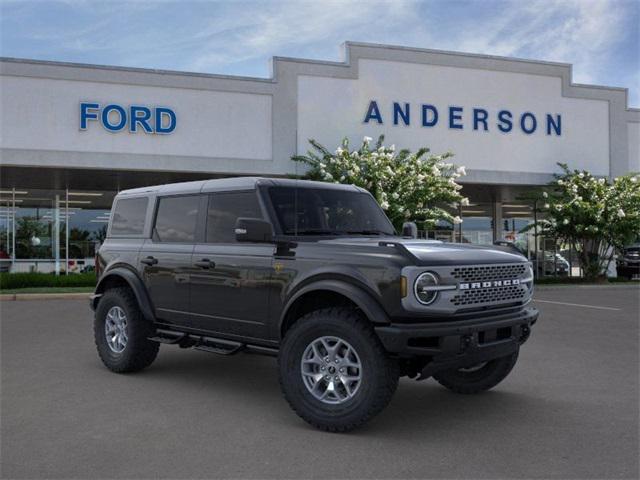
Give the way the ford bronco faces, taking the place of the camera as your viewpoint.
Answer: facing the viewer and to the right of the viewer

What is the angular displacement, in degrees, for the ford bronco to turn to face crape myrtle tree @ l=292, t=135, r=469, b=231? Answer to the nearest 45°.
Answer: approximately 135° to its left

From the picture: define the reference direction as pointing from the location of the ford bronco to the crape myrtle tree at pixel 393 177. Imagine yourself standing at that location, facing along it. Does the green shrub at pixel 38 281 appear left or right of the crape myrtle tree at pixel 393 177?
left

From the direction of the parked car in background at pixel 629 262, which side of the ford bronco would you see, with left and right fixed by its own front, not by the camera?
left

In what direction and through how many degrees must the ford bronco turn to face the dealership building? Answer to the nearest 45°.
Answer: approximately 135° to its left

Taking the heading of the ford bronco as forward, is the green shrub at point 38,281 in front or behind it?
behind
